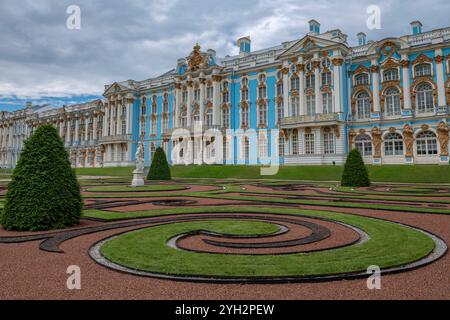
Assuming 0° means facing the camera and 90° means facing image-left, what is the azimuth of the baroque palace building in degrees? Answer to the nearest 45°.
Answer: approximately 45°

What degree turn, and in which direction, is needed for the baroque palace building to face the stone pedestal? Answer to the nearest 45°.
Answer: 0° — it already faces it

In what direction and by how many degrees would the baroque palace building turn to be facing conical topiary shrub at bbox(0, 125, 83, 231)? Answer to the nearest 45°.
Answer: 0° — it already faces it
